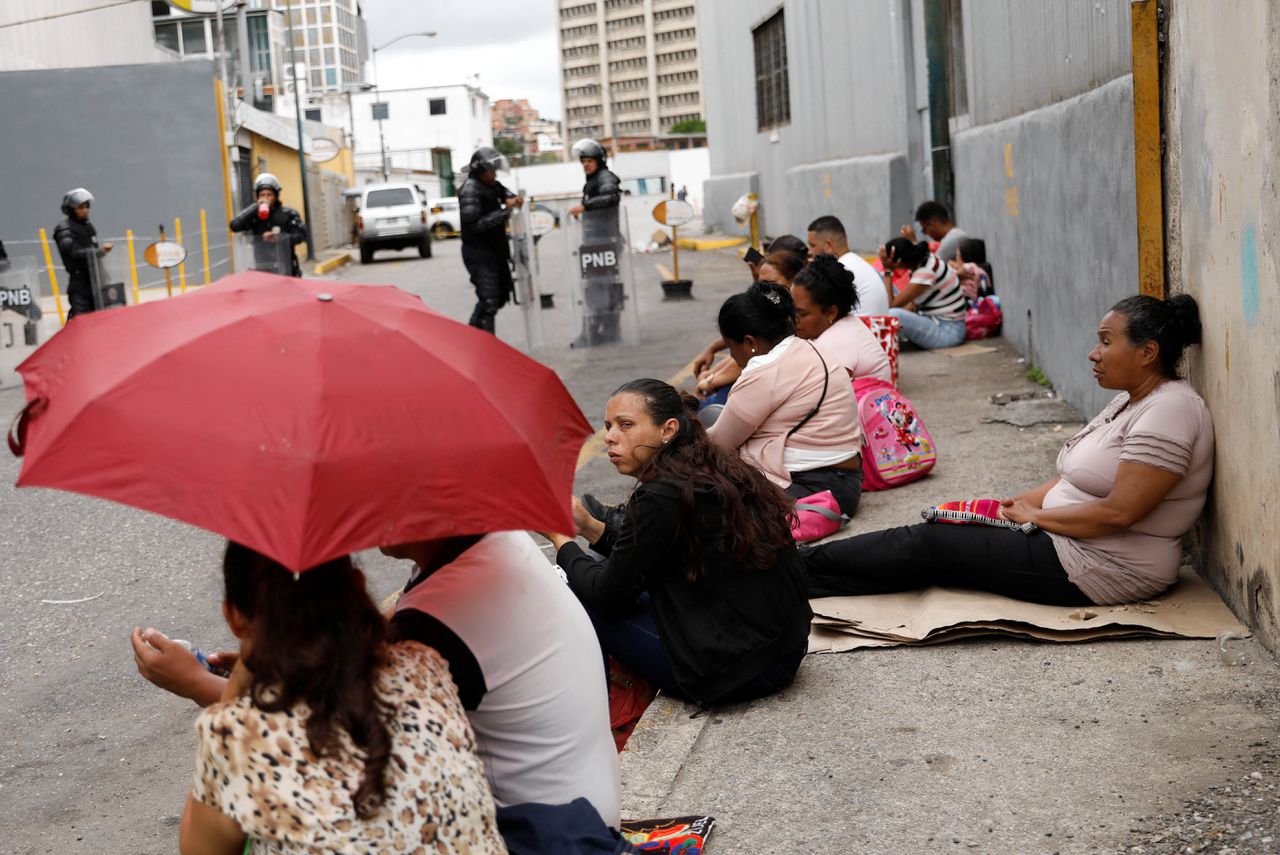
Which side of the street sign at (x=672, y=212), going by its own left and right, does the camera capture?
front

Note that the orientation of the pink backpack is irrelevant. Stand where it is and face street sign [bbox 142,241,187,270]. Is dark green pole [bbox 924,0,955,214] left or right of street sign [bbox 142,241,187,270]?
right

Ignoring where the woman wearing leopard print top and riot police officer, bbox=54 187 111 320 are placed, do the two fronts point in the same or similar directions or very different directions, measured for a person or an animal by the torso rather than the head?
very different directions

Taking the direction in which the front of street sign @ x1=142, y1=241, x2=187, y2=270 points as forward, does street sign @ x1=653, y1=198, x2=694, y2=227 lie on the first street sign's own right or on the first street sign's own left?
on the first street sign's own left

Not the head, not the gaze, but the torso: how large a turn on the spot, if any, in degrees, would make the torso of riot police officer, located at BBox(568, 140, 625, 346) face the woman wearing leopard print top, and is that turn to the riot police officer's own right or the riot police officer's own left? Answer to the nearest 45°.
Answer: approximately 45° to the riot police officer's own left

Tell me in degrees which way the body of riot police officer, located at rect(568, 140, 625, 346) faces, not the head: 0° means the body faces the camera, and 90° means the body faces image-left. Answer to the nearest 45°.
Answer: approximately 45°

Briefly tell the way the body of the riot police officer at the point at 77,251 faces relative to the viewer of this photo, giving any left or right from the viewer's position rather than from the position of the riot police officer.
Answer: facing the viewer and to the right of the viewer

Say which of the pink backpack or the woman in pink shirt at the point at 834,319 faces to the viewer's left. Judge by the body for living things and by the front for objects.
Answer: the woman in pink shirt

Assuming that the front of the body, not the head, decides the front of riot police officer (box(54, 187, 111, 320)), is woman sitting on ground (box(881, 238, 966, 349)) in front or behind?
in front

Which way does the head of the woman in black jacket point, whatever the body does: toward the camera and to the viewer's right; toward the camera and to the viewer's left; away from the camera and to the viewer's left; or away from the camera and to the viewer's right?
toward the camera and to the viewer's left

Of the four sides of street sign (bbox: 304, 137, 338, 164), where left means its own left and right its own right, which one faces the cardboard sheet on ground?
front

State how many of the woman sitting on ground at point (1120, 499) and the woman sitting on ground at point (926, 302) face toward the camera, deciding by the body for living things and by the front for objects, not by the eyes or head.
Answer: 0
